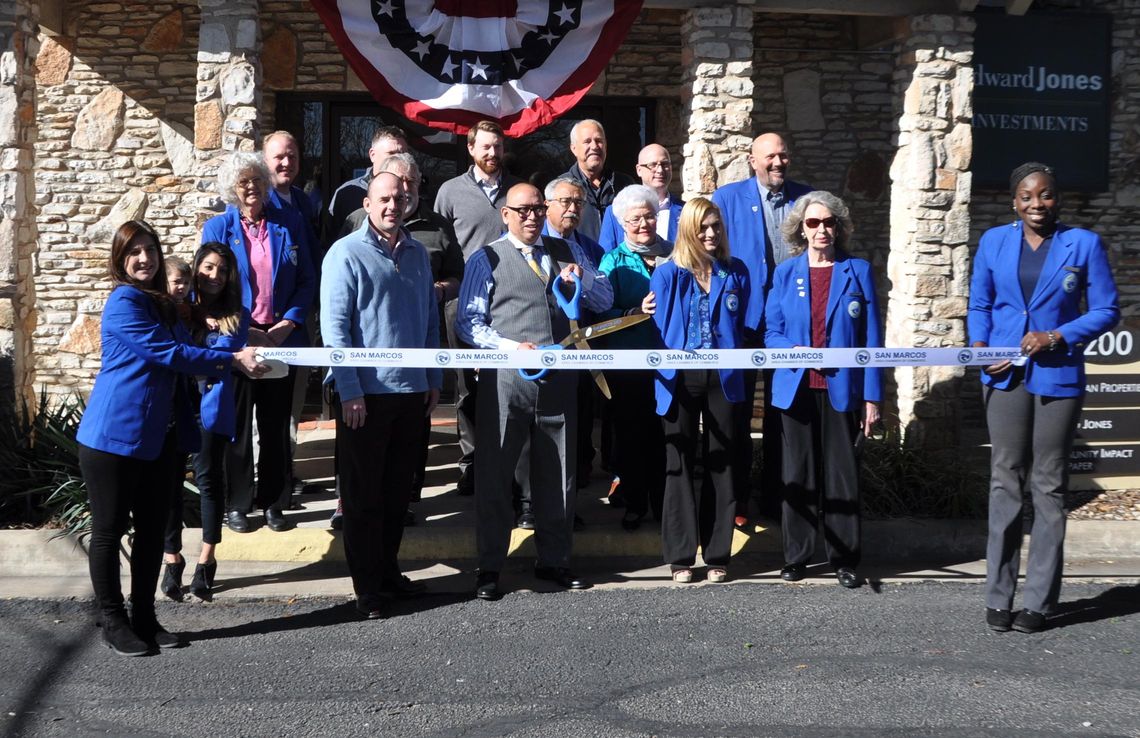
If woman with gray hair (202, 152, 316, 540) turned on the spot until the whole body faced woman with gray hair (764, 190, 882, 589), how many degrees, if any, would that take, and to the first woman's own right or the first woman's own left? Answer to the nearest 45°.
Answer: approximately 90° to the first woman's own left

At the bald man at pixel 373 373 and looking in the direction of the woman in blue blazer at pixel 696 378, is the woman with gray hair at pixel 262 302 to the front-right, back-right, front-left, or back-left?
back-left

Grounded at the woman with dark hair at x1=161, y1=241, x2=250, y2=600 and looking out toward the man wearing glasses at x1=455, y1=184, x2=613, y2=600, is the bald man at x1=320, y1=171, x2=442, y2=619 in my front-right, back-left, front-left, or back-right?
front-right

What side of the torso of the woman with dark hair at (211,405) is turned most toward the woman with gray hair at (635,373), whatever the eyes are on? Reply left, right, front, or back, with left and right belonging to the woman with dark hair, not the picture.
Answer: left

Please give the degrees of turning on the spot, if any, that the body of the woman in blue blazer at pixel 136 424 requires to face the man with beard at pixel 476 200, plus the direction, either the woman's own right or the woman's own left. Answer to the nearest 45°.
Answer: approximately 90° to the woman's own left

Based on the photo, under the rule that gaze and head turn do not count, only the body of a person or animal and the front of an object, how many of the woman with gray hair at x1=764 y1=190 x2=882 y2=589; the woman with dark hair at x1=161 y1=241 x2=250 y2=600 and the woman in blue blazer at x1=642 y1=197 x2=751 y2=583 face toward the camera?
3

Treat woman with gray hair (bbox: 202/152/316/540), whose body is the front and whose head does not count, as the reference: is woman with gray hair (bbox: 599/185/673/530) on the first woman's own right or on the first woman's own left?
on the first woman's own left

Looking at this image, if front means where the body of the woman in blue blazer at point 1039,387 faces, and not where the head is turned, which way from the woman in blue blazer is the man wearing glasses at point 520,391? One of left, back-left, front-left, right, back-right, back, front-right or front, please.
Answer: right

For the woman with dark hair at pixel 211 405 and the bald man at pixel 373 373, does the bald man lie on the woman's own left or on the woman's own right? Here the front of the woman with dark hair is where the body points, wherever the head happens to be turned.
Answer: on the woman's own left

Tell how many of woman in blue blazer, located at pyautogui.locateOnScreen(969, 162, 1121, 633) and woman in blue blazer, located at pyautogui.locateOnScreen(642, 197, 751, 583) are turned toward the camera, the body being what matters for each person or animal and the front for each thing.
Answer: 2

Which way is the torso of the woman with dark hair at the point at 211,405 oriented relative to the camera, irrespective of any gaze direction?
toward the camera

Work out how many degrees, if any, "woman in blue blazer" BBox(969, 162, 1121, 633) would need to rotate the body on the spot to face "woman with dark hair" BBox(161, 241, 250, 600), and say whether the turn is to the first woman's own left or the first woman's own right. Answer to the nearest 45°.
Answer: approximately 90° to the first woman's own right
